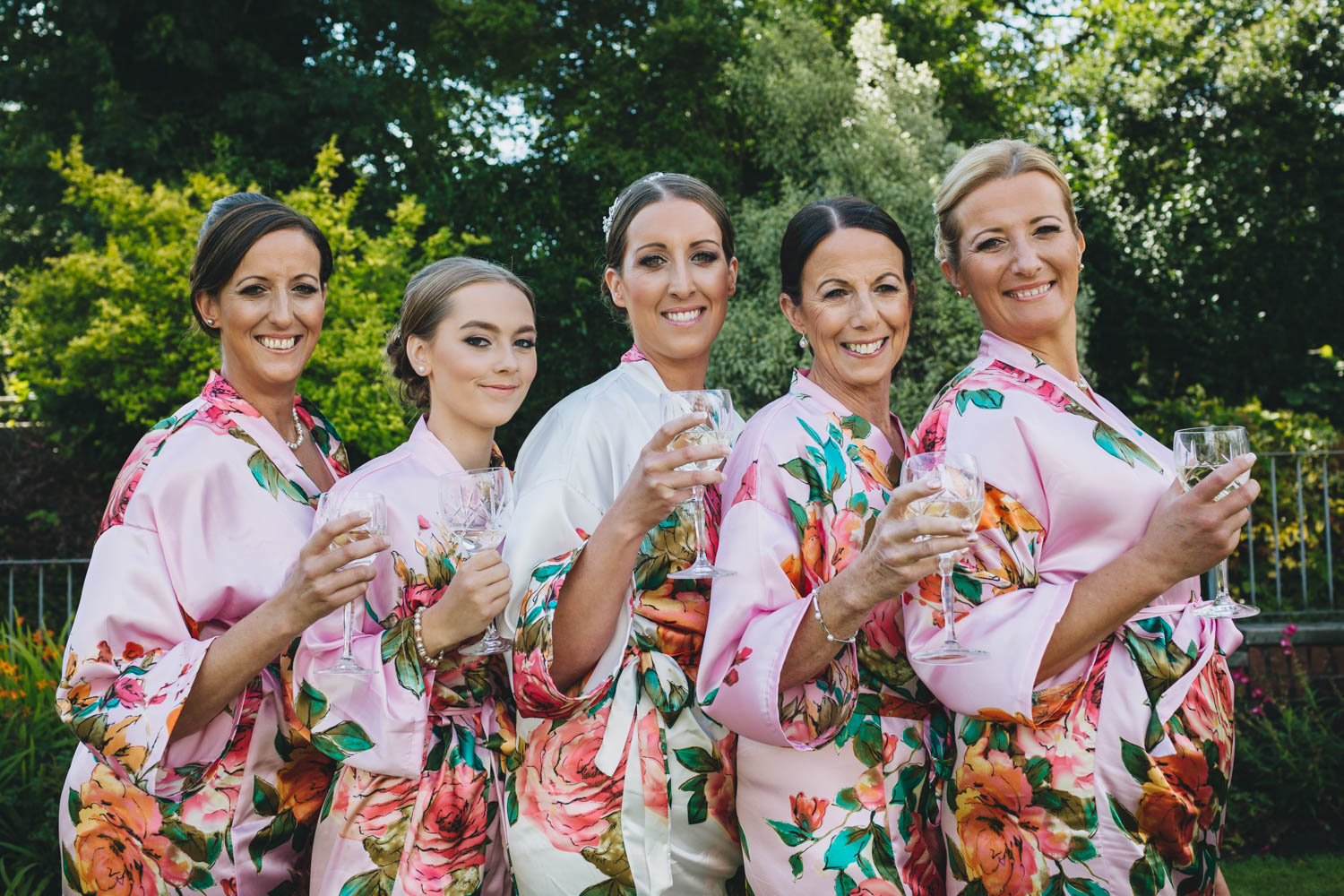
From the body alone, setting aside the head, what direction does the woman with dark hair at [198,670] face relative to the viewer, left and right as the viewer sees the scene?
facing the viewer and to the right of the viewer

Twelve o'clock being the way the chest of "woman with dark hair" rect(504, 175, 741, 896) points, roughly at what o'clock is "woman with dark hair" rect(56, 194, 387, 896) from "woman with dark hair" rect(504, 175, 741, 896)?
"woman with dark hair" rect(56, 194, 387, 896) is roughly at 5 o'clock from "woman with dark hair" rect(504, 175, 741, 896).

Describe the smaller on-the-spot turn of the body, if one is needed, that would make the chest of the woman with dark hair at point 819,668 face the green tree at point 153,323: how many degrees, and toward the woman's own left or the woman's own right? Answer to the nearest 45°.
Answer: approximately 180°

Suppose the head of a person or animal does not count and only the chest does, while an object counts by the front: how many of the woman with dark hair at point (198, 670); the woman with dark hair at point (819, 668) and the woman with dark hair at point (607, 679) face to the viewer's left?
0

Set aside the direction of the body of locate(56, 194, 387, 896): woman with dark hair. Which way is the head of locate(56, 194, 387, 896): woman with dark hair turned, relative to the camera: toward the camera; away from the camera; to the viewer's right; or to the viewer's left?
toward the camera

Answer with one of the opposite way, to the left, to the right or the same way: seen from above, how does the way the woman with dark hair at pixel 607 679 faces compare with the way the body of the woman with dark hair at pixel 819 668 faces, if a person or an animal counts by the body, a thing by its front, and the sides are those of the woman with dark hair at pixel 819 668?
the same way

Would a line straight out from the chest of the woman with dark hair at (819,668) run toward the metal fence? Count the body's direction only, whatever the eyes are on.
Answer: no

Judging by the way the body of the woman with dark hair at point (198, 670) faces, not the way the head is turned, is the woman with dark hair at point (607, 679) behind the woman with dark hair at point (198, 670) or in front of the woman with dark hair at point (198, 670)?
in front

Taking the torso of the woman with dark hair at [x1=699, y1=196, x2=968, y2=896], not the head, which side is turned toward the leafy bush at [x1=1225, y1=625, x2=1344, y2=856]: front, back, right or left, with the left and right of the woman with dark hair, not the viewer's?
left

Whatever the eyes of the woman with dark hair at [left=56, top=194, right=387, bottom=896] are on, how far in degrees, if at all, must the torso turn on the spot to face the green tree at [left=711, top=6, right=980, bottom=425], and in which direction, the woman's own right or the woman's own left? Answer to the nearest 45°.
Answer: approximately 90° to the woman's own left

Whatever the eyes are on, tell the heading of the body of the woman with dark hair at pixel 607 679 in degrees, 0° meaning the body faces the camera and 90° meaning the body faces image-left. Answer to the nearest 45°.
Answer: approximately 315°

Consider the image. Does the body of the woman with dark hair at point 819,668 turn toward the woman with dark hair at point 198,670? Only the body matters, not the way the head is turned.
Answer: no

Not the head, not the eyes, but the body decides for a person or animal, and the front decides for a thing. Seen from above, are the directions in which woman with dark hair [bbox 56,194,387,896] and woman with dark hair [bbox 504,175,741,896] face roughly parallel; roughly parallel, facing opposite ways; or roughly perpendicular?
roughly parallel

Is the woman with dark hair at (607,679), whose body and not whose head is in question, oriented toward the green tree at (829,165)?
no

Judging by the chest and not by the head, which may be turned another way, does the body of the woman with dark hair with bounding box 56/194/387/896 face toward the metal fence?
no
